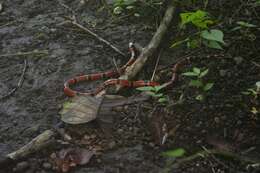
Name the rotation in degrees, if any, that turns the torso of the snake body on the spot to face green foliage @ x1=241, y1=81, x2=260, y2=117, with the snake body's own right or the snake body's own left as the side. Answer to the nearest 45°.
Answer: approximately 135° to the snake body's own right

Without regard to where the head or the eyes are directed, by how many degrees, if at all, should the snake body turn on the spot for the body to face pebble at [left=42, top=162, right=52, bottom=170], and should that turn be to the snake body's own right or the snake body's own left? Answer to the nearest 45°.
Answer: approximately 135° to the snake body's own left

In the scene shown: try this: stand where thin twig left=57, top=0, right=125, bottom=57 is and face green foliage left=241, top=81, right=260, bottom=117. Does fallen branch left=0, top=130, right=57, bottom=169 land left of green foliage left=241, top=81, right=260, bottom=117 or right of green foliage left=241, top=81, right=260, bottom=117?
right

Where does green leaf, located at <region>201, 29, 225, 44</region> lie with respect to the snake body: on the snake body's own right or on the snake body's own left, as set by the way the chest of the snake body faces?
on the snake body's own right
